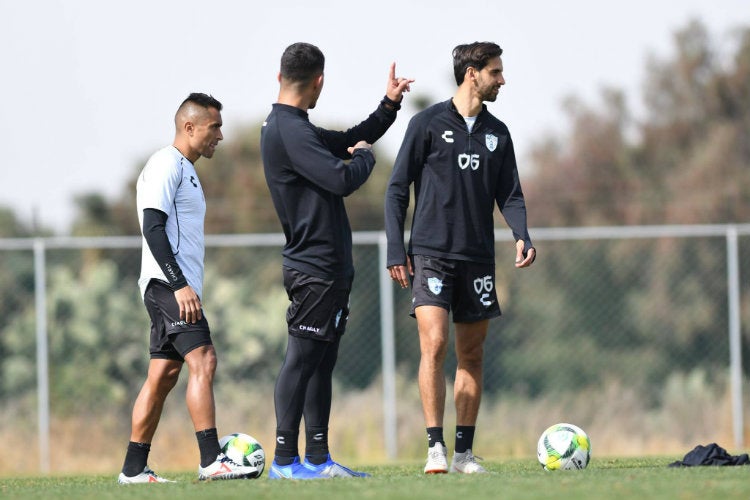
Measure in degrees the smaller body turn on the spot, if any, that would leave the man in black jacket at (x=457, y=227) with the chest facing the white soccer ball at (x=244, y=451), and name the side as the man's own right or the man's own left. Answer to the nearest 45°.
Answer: approximately 90° to the man's own right

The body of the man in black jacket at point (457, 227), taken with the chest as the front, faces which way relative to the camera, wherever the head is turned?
toward the camera

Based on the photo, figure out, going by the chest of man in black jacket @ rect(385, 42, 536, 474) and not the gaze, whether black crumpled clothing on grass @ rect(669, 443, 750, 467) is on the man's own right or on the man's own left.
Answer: on the man's own left

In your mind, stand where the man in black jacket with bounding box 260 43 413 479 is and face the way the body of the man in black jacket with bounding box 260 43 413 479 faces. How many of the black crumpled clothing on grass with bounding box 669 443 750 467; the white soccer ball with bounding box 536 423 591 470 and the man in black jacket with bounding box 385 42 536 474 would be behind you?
0

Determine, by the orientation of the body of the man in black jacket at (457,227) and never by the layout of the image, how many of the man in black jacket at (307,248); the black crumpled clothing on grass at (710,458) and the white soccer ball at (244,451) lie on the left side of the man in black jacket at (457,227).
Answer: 1

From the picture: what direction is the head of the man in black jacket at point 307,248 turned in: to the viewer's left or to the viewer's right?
to the viewer's right

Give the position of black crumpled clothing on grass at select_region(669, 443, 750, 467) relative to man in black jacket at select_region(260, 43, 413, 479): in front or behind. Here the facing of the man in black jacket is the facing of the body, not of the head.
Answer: in front
